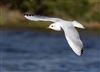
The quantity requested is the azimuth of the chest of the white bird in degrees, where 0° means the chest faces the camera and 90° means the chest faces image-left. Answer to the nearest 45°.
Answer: approximately 45°
